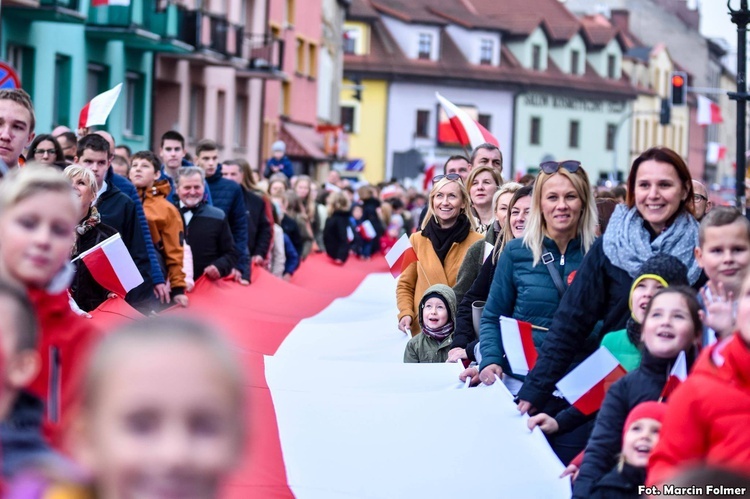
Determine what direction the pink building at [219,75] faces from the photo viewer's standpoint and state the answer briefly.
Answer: facing the viewer and to the right of the viewer

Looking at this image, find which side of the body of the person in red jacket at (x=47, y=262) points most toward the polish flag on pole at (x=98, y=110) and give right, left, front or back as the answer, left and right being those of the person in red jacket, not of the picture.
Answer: back

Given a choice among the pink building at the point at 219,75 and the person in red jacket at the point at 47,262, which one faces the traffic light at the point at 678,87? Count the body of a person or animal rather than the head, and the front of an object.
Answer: the pink building

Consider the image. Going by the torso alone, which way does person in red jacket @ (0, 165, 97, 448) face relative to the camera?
toward the camera

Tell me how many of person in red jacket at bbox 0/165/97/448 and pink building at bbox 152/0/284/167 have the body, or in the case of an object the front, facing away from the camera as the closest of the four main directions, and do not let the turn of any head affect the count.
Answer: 0

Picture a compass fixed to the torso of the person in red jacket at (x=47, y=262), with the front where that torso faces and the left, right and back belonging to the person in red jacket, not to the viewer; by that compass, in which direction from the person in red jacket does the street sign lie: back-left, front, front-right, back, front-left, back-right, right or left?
back

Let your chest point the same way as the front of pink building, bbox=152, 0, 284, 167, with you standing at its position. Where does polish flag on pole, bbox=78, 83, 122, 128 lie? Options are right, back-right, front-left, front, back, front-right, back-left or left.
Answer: front-right

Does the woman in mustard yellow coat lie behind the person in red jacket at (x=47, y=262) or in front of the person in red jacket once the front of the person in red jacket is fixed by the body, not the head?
behind

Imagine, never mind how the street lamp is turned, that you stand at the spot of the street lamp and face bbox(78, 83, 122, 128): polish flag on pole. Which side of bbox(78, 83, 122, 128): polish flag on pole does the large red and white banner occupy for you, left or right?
left

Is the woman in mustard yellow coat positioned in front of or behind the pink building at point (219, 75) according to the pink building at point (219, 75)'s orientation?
in front
